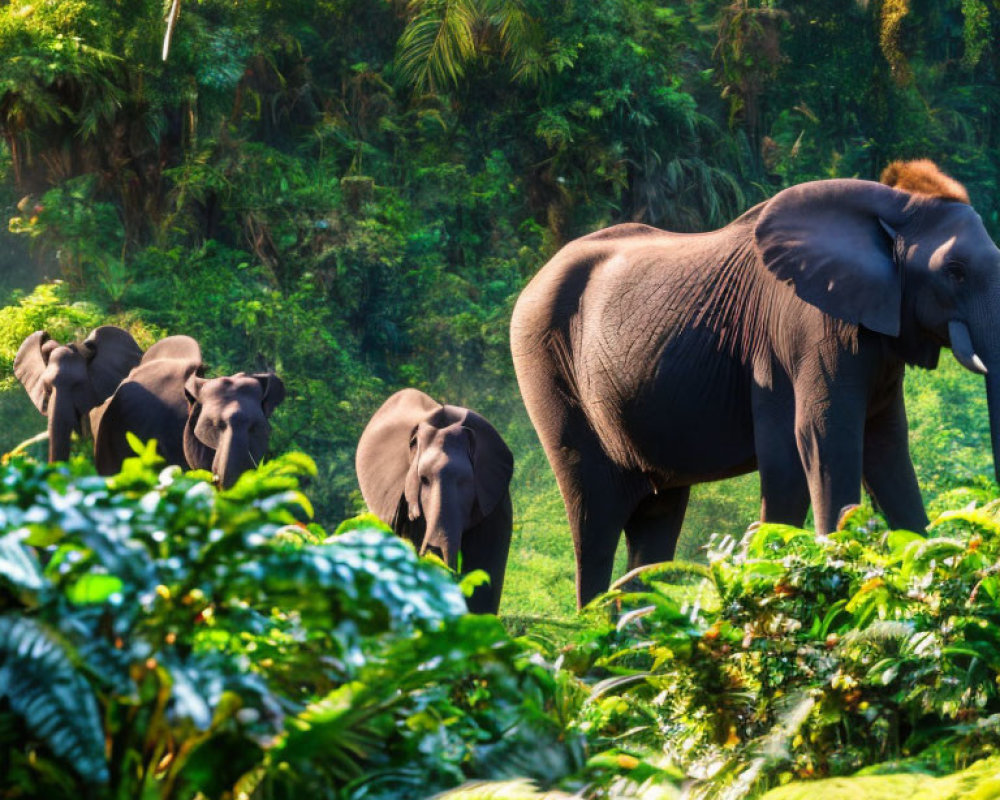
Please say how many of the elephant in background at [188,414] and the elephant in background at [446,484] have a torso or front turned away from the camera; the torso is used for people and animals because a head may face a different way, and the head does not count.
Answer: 0

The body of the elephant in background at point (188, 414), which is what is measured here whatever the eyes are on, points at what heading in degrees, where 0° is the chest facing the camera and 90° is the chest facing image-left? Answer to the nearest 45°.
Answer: approximately 315°

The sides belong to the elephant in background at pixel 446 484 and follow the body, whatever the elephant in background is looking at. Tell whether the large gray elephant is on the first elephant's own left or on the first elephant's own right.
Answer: on the first elephant's own left

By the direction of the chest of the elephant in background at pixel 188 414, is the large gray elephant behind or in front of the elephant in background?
in front

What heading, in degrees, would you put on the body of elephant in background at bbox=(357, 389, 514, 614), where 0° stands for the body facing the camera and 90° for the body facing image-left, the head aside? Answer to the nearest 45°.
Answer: approximately 0°

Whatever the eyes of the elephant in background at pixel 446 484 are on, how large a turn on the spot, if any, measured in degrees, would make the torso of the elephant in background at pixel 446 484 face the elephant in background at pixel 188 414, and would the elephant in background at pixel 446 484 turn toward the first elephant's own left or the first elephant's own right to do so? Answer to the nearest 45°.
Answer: approximately 135° to the first elephant's own right
